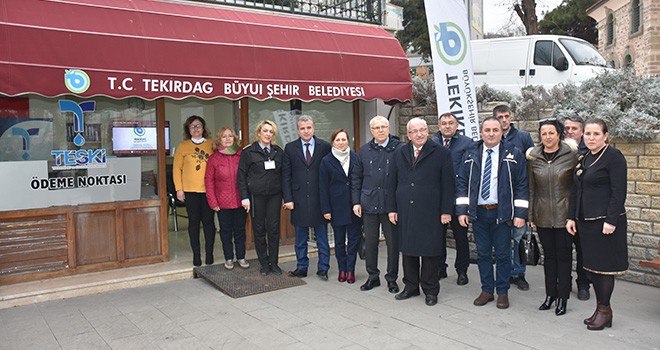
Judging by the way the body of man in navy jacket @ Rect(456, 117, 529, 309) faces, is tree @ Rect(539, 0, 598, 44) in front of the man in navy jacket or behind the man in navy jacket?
behind

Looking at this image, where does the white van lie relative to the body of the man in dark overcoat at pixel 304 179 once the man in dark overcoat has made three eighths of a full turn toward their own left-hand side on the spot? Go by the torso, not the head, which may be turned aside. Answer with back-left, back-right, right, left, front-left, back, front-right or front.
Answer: front

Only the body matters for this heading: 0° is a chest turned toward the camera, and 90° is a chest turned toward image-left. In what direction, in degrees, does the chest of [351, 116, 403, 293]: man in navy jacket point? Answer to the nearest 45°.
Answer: approximately 0°

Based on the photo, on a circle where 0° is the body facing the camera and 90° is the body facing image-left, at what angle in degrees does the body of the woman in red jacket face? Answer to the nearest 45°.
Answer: approximately 315°

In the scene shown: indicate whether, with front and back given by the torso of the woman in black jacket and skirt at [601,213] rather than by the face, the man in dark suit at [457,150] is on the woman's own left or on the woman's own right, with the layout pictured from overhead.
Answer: on the woman's own right

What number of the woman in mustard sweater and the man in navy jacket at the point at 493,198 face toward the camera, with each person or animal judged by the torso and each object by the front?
2
